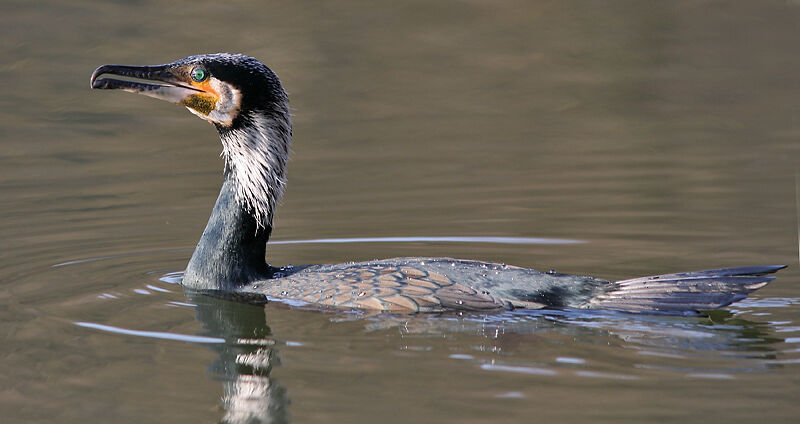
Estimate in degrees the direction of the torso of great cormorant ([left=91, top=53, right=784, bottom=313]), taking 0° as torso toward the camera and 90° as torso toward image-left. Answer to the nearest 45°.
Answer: approximately 90°
